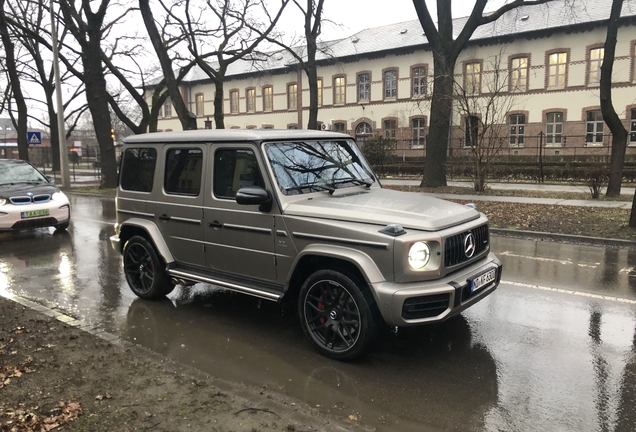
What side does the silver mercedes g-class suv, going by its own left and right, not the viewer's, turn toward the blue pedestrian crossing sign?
back

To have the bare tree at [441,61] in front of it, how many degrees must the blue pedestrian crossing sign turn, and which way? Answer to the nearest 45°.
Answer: approximately 45° to its left

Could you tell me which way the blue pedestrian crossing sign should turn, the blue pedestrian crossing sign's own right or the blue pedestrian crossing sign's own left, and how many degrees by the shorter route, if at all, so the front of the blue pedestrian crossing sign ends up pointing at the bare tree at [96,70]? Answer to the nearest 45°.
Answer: approximately 45° to the blue pedestrian crossing sign's own left

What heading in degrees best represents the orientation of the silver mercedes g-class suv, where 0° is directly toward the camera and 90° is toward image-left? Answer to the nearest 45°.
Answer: approximately 315°

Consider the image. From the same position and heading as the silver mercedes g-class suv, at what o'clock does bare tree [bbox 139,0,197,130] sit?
The bare tree is roughly at 7 o'clock from the silver mercedes g-class suv.

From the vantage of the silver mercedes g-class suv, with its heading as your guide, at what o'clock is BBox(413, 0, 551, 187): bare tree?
The bare tree is roughly at 8 o'clock from the silver mercedes g-class suv.

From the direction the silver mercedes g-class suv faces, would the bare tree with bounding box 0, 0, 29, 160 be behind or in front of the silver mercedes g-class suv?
behind

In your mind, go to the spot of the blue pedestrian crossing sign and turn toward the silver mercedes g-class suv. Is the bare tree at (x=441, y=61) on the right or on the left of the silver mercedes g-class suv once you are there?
left
